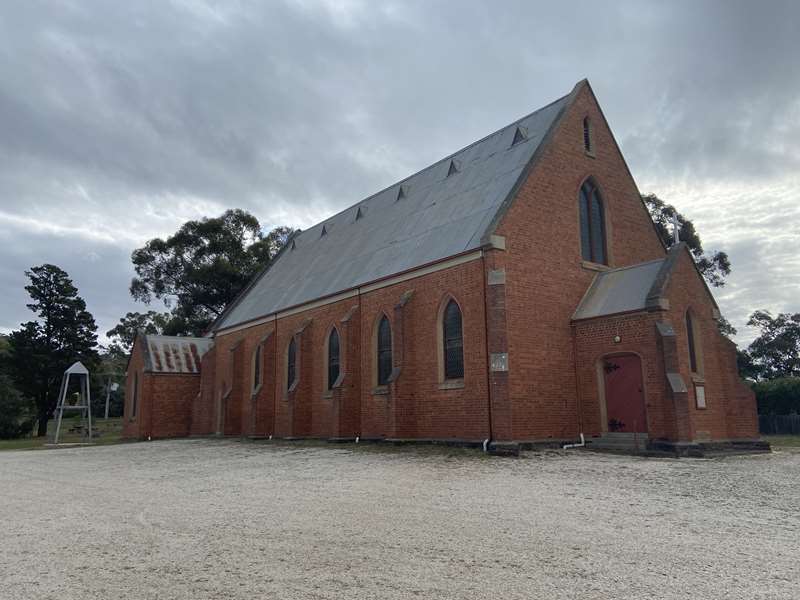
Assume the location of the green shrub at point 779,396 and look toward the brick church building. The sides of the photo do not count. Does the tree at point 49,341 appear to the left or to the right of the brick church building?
right

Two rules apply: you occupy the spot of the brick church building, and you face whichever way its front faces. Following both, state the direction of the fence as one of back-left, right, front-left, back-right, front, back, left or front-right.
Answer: left

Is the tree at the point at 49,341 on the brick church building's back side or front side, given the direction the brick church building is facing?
on the back side

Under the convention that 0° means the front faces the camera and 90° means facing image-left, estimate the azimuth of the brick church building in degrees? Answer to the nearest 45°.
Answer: approximately 315°

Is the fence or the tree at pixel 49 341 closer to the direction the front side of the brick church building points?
the fence

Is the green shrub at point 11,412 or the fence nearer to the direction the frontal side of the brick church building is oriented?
the fence

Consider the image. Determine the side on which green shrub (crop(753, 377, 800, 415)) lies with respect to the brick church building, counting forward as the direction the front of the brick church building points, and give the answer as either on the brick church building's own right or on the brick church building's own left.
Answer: on the brick church building's own left

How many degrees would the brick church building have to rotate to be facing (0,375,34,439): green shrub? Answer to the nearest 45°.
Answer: approximately 180°
